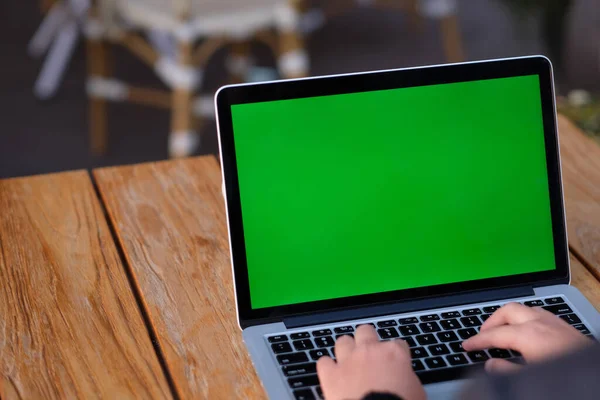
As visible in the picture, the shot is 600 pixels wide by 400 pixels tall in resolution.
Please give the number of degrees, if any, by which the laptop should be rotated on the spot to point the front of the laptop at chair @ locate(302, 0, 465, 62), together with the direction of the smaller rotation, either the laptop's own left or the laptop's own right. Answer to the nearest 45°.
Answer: approximately 180°

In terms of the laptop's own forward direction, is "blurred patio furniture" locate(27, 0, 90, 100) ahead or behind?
behind

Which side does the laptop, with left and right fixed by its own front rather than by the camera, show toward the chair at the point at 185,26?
back

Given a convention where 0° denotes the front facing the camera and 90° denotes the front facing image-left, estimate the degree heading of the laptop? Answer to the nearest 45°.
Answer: approximately 0°
